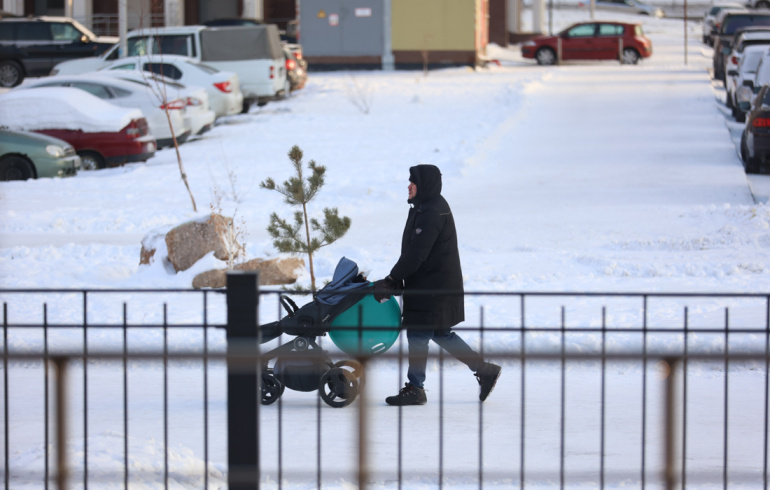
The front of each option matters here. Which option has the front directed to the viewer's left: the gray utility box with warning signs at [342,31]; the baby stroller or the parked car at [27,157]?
the baby stroller

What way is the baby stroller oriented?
to the viewer's left

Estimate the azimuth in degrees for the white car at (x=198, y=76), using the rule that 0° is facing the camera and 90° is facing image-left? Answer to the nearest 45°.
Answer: approximately 135°

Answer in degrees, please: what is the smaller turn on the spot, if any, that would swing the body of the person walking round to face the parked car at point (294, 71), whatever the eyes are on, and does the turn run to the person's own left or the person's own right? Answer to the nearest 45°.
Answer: approximately 90° to the person's own right

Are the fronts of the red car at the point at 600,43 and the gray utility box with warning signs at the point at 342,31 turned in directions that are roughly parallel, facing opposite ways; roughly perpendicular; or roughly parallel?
roughly perpendicular

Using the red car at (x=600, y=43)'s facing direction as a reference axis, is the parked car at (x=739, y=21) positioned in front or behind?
behind

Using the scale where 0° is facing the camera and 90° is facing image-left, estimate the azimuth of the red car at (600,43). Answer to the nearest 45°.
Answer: approximately 90°

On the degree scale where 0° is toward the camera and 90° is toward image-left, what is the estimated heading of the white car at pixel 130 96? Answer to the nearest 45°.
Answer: approximately 135°

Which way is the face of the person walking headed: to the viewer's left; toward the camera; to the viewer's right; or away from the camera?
to the viewer's left
